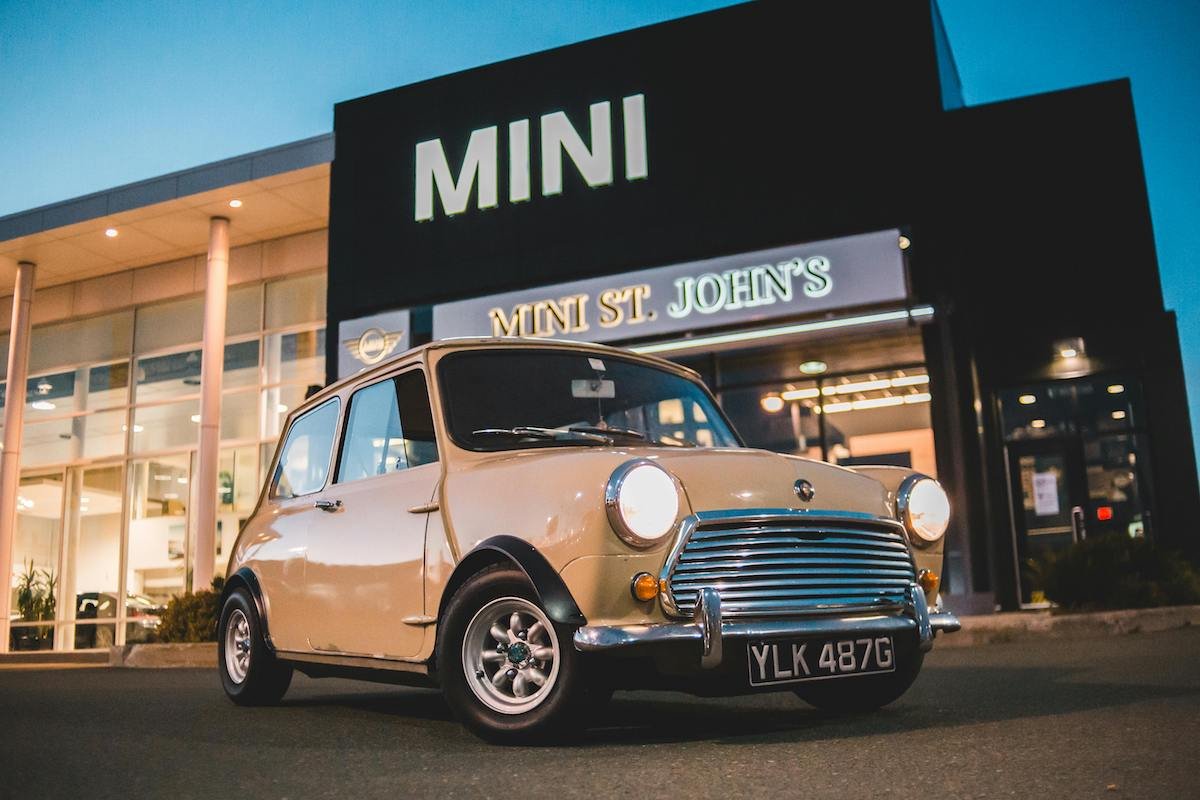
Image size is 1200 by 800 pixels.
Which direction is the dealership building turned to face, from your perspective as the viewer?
facing the viewer and to the left of the viewer

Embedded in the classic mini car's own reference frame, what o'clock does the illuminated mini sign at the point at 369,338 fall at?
The illuminated mini sign is roughly at 7 o'clock from the classic mini car.

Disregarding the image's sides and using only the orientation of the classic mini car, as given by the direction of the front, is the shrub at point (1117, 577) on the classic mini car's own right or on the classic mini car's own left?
on the classic mini car's own left

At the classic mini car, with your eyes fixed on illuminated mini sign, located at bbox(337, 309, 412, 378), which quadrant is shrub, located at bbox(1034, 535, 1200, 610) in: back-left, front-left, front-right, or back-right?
front-right

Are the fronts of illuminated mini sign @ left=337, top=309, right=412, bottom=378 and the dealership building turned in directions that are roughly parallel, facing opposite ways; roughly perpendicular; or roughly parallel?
roughly parallel

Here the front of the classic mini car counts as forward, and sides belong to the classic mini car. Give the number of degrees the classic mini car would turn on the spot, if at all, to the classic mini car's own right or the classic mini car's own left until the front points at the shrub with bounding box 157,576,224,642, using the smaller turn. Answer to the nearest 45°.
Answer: approximately 180°

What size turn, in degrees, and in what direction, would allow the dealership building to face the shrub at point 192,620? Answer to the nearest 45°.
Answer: approximately 45° to its right

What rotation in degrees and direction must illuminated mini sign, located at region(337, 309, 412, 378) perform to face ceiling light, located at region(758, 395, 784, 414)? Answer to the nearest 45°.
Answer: approximately 90° to its left

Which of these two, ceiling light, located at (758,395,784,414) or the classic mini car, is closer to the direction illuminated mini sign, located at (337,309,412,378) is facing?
the classic mini car

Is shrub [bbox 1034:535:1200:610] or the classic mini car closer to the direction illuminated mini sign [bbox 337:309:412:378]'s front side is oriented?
the classic mini car

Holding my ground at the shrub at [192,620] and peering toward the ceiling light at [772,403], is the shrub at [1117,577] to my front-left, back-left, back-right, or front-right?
front-right
